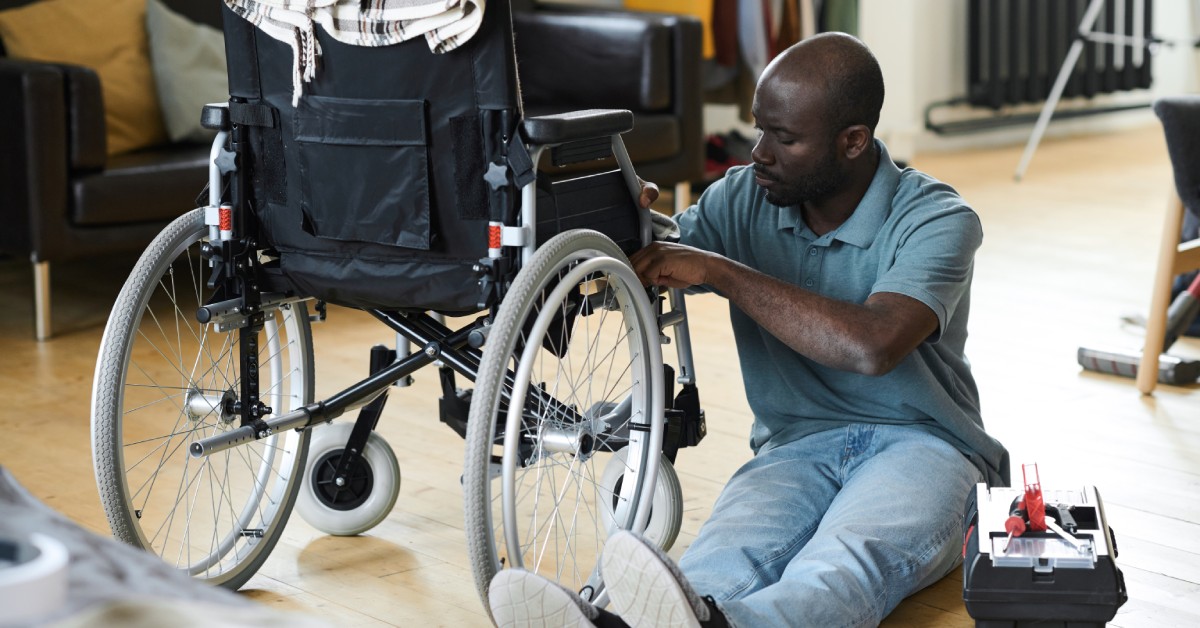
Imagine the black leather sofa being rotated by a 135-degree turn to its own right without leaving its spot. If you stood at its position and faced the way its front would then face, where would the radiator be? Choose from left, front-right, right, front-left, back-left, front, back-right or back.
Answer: back-right

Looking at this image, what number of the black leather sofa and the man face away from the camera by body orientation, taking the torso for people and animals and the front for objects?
0

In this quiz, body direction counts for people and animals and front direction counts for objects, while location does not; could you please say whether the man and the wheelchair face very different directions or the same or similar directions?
very different directions

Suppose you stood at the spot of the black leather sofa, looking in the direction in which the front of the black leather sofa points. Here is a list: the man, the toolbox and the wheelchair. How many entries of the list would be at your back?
0

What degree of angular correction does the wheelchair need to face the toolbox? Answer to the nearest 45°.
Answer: approximately 90° to its right

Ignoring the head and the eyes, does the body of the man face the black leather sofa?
no

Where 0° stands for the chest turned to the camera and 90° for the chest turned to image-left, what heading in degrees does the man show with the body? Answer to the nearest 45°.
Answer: approximately 45°

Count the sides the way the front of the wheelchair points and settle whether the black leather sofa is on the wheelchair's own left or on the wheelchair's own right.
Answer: on the wheelchair's own left

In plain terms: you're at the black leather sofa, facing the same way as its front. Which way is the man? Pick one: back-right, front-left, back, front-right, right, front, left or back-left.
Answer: front

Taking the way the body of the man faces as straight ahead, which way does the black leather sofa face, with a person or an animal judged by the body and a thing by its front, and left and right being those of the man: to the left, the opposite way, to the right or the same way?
to the left

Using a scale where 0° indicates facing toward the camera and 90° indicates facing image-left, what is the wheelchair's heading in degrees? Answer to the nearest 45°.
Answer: approximately 225°

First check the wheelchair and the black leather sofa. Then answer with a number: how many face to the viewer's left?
0
